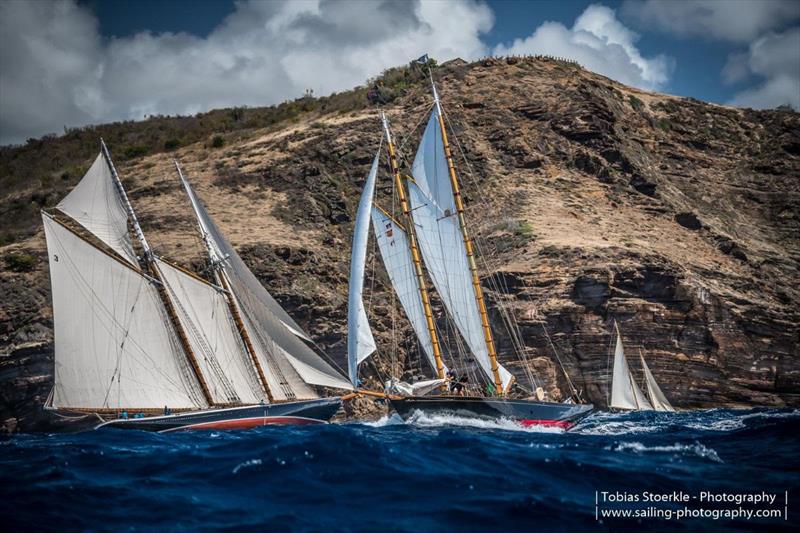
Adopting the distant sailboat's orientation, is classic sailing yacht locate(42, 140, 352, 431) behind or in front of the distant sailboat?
behind

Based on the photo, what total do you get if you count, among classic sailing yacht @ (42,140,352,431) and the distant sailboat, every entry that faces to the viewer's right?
2

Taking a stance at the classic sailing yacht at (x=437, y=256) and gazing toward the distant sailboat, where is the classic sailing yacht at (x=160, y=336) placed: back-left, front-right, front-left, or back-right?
back-left

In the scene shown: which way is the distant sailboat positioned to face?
to the viewer's right

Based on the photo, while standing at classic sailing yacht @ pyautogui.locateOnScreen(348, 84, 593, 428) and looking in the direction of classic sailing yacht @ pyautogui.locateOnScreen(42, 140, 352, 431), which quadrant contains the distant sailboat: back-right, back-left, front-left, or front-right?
back-right

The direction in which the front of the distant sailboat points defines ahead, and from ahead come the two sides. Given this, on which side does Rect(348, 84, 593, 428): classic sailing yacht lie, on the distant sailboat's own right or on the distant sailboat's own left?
on the distant sailboat's own right

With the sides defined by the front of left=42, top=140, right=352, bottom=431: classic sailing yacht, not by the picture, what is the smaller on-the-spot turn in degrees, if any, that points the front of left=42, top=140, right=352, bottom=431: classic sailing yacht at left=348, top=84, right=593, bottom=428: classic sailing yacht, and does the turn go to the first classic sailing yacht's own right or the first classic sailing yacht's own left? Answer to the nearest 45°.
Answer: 0° — it already faces it

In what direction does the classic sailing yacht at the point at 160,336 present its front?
to the viewer's right
